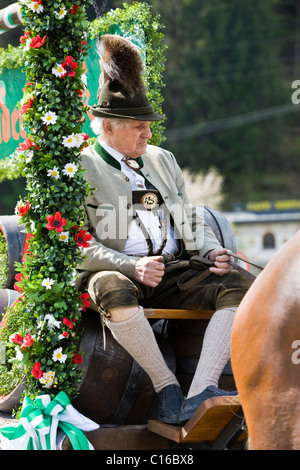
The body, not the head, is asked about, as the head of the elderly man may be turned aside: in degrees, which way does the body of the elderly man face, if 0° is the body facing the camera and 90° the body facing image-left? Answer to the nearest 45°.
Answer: approximately 315°

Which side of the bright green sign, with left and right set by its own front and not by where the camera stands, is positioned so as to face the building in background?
back

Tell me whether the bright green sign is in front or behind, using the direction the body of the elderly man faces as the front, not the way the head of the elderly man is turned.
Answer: behind

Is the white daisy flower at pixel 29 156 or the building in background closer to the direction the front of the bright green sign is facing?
the white daisy flower

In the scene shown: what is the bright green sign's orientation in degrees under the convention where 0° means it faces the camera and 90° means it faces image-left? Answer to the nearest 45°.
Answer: approximately 0°

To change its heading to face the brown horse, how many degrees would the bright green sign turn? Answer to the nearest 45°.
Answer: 0° — it already faces it
